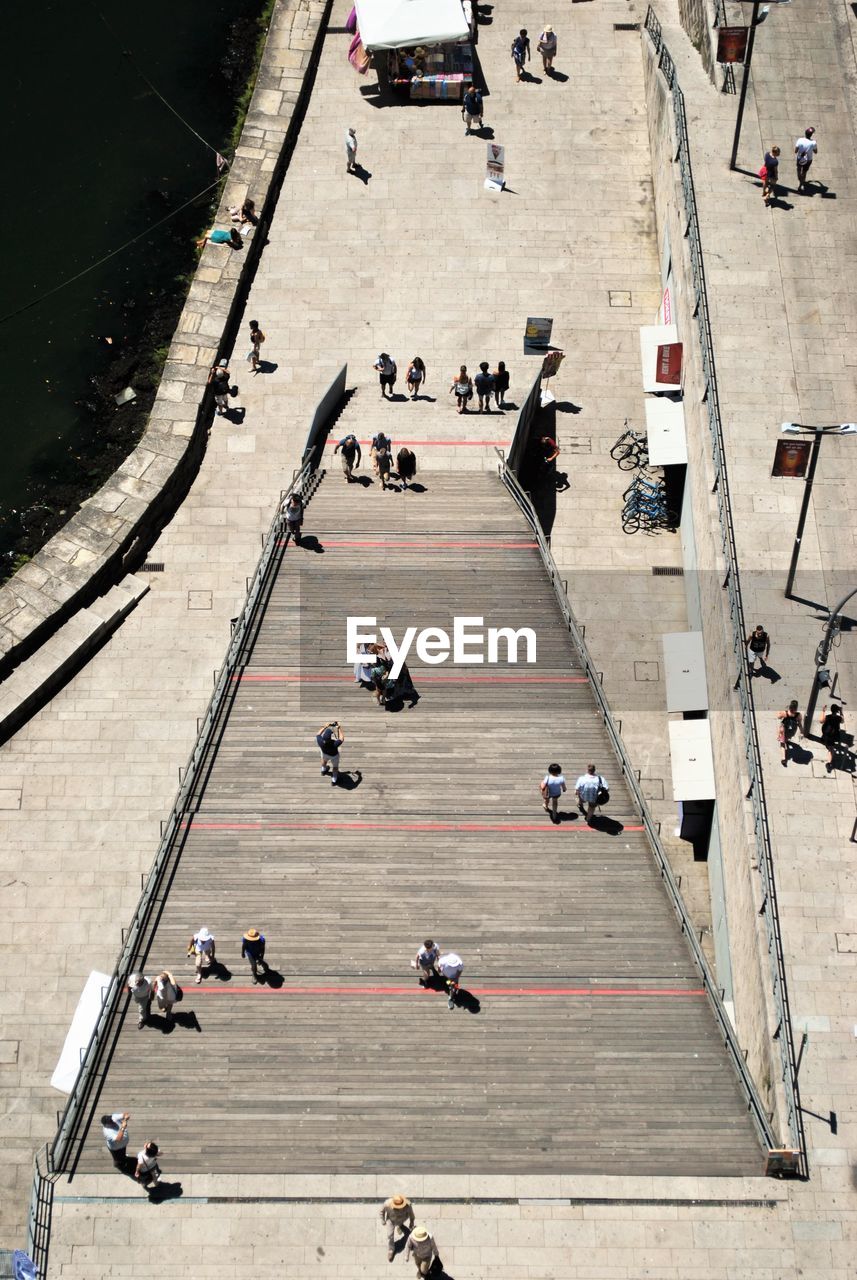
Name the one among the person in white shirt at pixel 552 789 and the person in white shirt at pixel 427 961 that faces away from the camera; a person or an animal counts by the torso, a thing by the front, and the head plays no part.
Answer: the person in white shirt at pixel 552 789

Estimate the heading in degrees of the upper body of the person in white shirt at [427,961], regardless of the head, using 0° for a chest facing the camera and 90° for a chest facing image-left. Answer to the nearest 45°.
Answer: approximately 0°

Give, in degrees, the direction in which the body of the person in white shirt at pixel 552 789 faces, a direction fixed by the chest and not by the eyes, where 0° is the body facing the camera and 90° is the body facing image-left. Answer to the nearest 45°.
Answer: approximately 180°

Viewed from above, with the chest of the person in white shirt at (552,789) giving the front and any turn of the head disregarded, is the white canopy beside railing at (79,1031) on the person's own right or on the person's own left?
on the person's own left

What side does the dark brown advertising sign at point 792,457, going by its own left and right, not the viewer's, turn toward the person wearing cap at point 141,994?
front

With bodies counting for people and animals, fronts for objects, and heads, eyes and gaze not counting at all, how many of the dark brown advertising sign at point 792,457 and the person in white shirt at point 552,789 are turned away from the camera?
1

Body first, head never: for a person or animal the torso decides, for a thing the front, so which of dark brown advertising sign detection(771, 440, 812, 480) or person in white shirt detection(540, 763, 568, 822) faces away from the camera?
the person in white shirt
